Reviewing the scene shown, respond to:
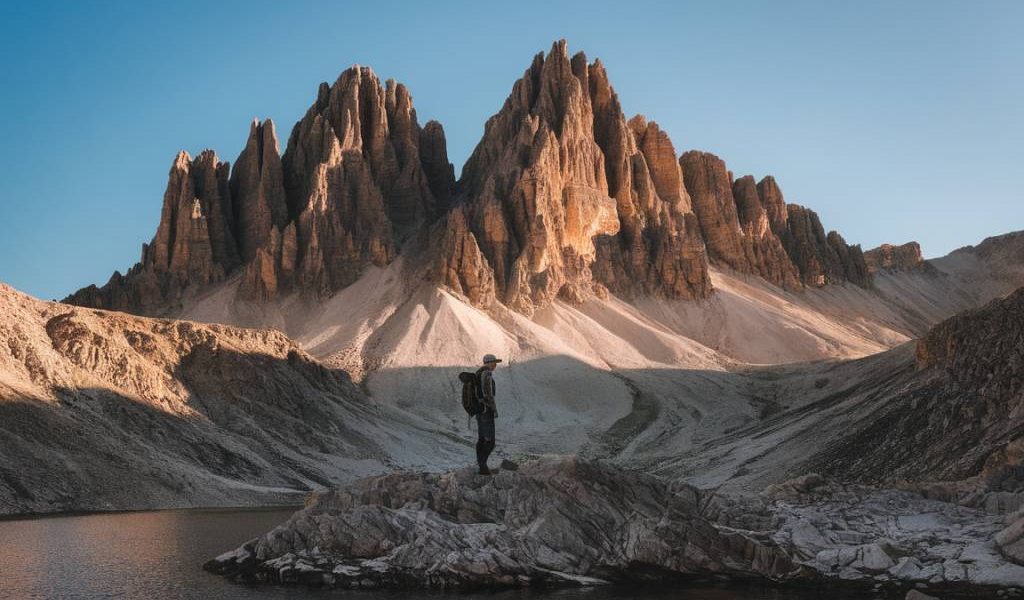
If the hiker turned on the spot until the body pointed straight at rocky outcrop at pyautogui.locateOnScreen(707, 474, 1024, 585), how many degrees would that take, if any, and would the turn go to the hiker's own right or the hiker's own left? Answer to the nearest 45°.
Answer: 0° — they already face it

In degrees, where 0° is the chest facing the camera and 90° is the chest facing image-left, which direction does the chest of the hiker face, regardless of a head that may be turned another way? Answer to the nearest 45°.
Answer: approximately 270°
